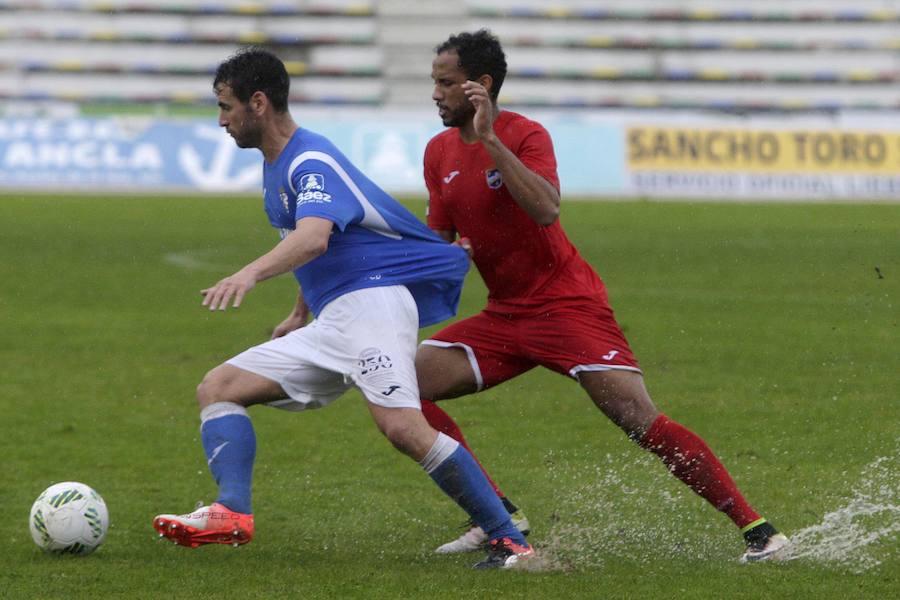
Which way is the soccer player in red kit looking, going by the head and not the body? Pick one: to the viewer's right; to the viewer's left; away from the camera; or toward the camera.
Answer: to the viewer's left

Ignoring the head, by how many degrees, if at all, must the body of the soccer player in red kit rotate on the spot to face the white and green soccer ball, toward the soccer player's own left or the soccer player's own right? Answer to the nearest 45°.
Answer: approximately 45° to the soccer player's own right

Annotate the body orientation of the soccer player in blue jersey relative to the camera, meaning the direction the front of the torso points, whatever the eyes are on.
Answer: to the viewer's left

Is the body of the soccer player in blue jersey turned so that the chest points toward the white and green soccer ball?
yes

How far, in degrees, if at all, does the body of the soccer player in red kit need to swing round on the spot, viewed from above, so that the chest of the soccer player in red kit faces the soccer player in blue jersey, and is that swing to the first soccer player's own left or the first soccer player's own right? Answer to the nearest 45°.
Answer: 0° — they already face them

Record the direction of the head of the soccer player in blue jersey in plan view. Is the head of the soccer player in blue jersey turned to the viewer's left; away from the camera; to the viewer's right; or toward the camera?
to the viewer's left

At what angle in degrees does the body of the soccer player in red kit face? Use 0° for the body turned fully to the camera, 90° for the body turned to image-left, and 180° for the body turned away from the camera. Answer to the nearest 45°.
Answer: approximately 45°

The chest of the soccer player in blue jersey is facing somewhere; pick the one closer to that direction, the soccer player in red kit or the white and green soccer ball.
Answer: the white and green soccer ball

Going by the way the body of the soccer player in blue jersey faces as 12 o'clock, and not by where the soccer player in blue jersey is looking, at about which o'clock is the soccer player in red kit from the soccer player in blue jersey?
The soccer player in red kit is roughly at 5 o'clock from the soccer player in blue jersey.
